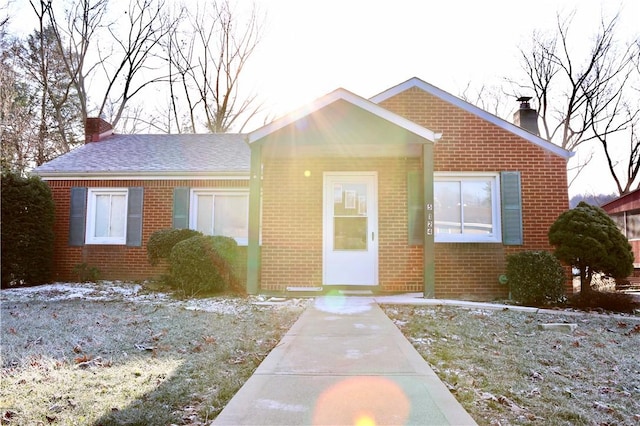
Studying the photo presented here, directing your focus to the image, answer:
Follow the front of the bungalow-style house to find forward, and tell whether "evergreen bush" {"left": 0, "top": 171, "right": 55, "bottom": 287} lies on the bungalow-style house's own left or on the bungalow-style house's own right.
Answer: on the bungalow-style house's own right

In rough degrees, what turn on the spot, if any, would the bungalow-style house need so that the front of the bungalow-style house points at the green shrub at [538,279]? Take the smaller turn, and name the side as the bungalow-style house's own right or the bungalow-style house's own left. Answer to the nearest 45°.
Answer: approximately 45° to the bungalow-style house's own left

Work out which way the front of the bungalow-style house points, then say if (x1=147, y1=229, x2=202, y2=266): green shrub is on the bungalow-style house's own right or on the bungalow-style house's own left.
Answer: on the bungalow-style house's own right

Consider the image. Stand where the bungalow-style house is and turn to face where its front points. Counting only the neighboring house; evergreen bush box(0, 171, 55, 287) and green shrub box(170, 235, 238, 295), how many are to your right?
2

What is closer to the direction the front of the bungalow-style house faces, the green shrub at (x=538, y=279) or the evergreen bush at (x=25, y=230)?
the green shrub

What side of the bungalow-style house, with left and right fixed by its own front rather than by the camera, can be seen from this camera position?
front

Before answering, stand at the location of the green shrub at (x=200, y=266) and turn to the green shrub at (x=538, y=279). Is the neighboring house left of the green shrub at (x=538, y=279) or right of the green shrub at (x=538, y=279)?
left

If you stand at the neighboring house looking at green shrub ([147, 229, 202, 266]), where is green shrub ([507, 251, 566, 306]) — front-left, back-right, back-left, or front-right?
front-left

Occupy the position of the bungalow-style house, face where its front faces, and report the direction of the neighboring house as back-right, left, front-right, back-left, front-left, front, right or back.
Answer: back-left

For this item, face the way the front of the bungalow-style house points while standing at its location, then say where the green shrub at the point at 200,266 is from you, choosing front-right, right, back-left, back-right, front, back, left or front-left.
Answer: right
